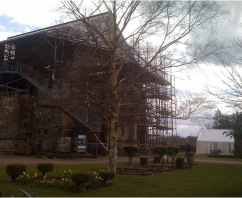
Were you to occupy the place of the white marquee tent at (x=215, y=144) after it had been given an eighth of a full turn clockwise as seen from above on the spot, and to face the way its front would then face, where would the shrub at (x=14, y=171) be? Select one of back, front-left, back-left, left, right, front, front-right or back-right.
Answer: front-left

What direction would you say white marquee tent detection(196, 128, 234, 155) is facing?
toward the camera

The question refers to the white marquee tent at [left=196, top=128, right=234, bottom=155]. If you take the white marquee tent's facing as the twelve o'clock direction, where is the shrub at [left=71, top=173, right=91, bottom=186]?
The shrub is roughly at 12 o'clock from the white marquee tent.
